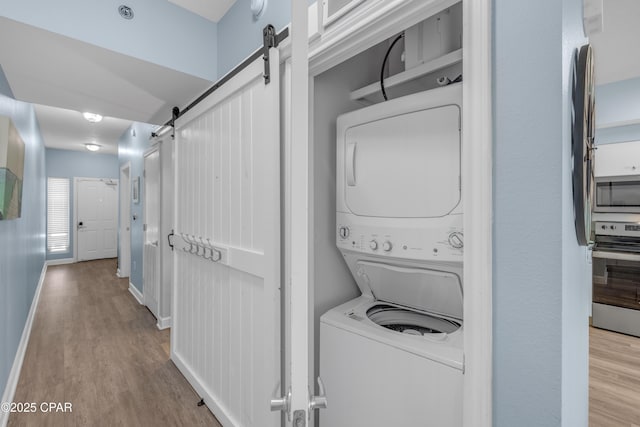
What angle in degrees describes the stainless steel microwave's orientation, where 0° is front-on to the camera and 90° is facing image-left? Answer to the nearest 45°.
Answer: approximately 0°

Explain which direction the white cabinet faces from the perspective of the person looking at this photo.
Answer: facing the viewer

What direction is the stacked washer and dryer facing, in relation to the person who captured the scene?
facing the viewer and to the left of the viewer

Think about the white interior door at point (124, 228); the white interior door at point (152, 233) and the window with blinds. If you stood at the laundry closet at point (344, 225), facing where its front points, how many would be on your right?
3
